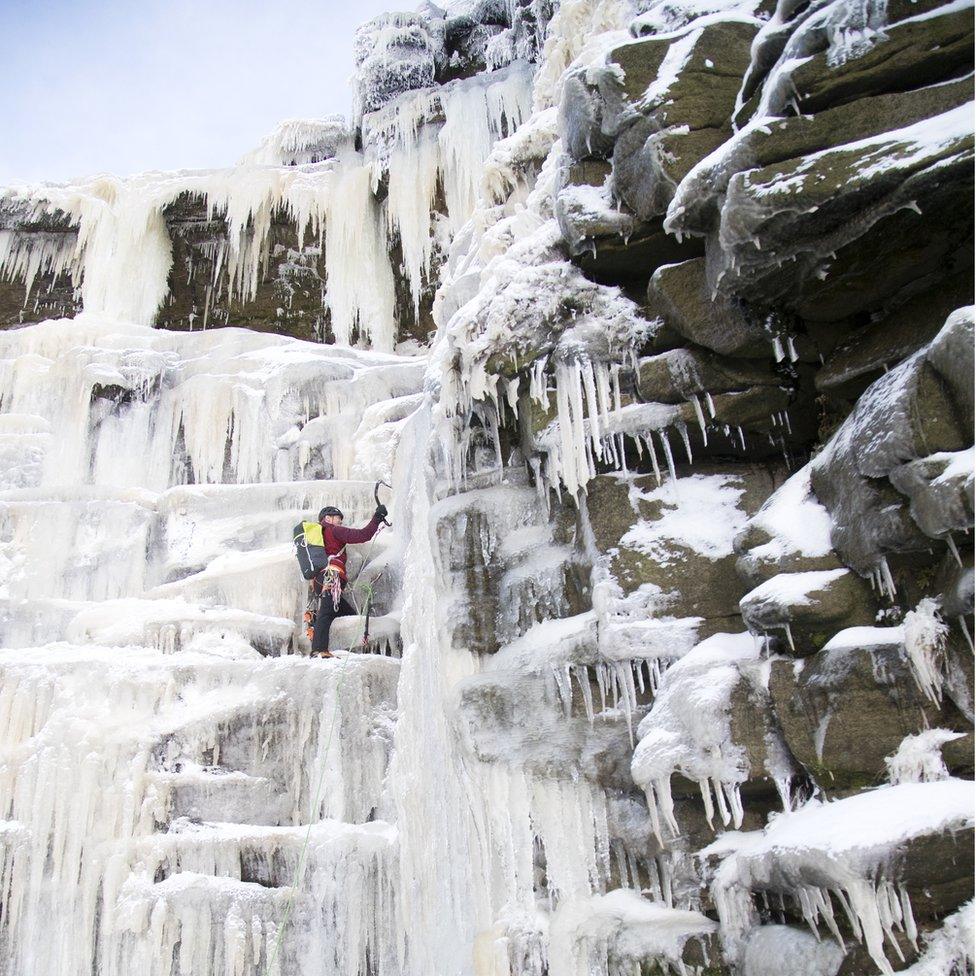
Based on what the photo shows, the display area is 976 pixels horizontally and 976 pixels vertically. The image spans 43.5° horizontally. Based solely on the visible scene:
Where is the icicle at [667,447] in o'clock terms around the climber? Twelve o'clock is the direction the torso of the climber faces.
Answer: The icicle is roughly at 2 o'clock from the climber.

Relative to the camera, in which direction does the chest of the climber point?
to the viewer's right
